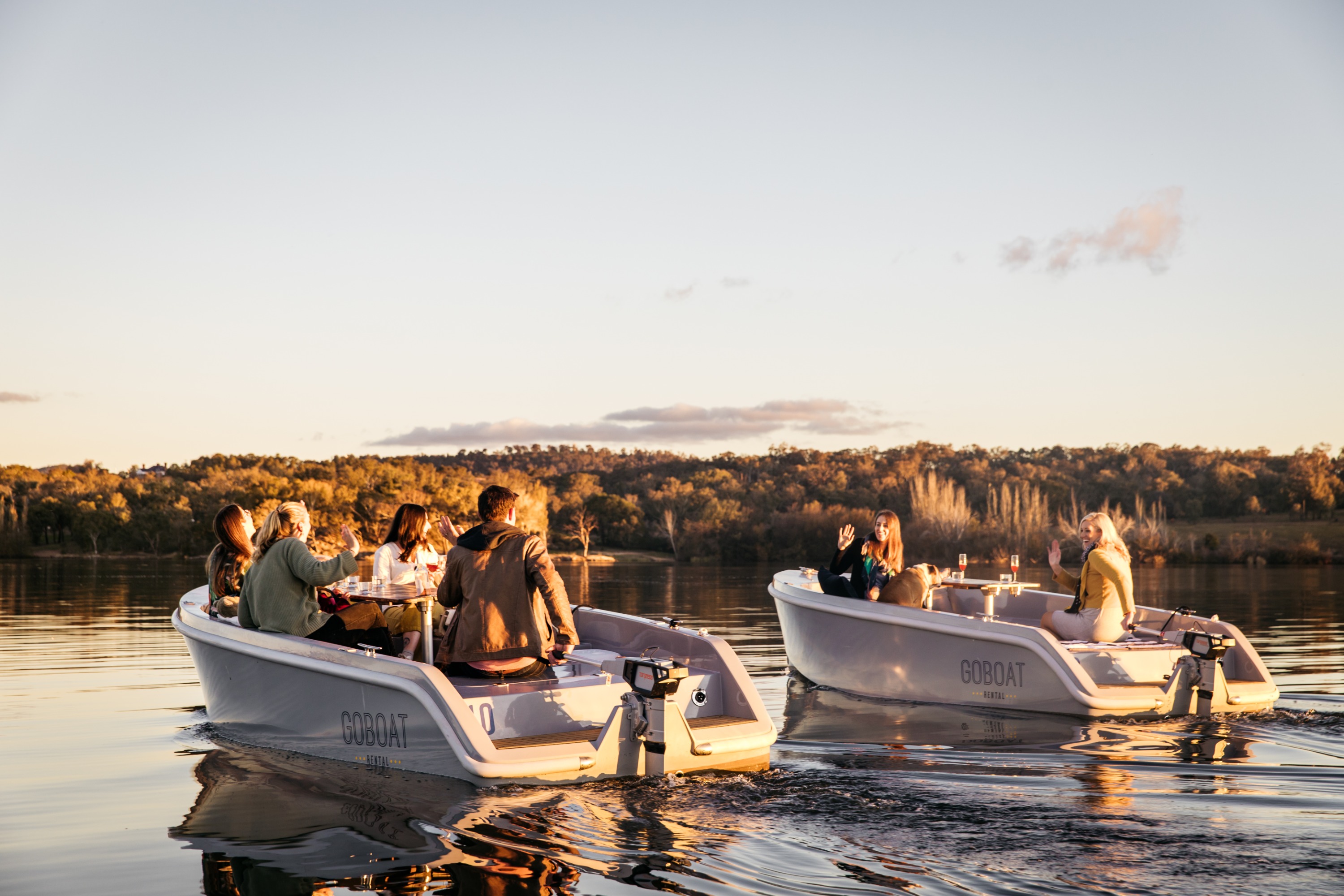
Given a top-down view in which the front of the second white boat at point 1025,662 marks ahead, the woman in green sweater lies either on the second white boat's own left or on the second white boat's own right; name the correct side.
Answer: on the second white boat's own left

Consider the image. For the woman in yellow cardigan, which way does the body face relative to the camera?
to the viewer's left

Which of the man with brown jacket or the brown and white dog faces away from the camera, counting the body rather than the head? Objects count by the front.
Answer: the man with brown jacket

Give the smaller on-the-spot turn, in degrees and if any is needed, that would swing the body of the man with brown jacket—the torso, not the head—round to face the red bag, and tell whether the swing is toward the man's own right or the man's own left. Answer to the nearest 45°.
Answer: approximately 45° to the man's own left

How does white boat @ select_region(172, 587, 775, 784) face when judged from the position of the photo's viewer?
facing away from the viewer and to the left of the viewer

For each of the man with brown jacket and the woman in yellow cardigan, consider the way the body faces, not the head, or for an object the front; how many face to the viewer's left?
1

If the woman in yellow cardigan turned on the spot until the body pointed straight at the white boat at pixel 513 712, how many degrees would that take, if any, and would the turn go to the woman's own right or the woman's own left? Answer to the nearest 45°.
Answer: approximately 45° to the woman's own left

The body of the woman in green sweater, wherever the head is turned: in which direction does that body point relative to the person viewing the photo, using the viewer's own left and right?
facing away from the viewer and to the right of the viewer

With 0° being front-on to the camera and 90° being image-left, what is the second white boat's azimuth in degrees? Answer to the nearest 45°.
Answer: approximately 135°

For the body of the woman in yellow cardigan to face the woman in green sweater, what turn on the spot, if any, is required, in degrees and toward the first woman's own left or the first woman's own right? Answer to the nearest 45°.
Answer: approximately 45° to the first woman's own left
